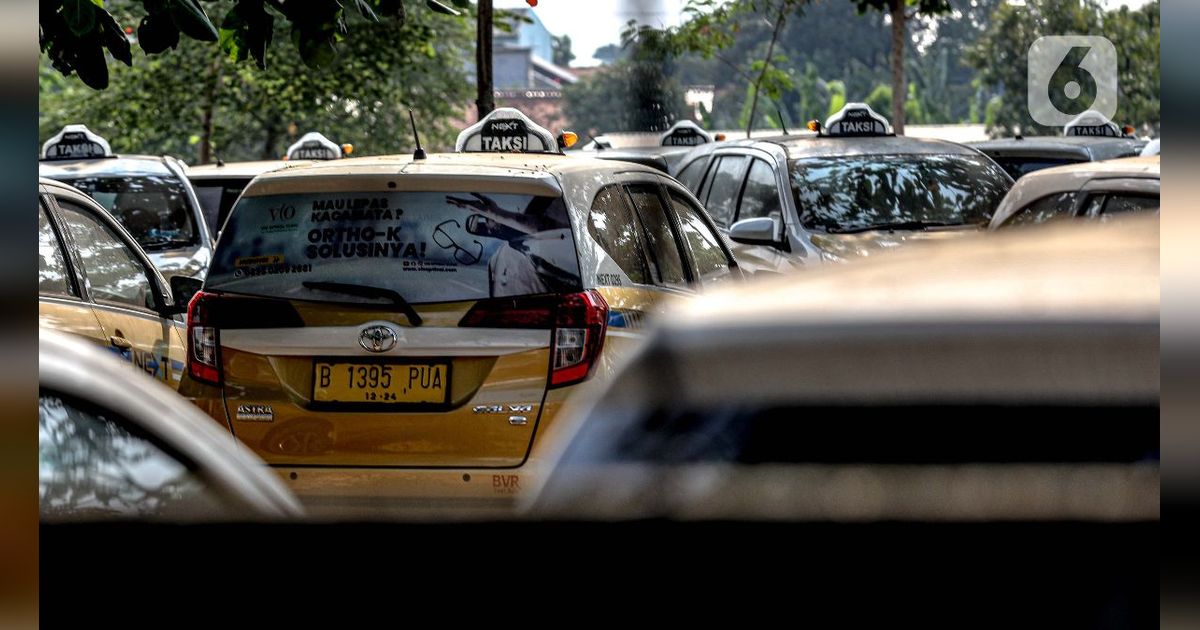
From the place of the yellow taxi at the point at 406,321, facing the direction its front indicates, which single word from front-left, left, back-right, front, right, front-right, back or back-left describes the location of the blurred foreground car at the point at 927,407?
back-right

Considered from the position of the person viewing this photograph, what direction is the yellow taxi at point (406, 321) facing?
facing away from the viewer and to the right of the viewer

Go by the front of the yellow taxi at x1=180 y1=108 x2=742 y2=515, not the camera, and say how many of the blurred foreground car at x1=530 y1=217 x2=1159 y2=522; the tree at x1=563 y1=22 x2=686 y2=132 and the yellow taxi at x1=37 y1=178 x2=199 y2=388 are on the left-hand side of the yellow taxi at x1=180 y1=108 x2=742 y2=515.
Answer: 1
